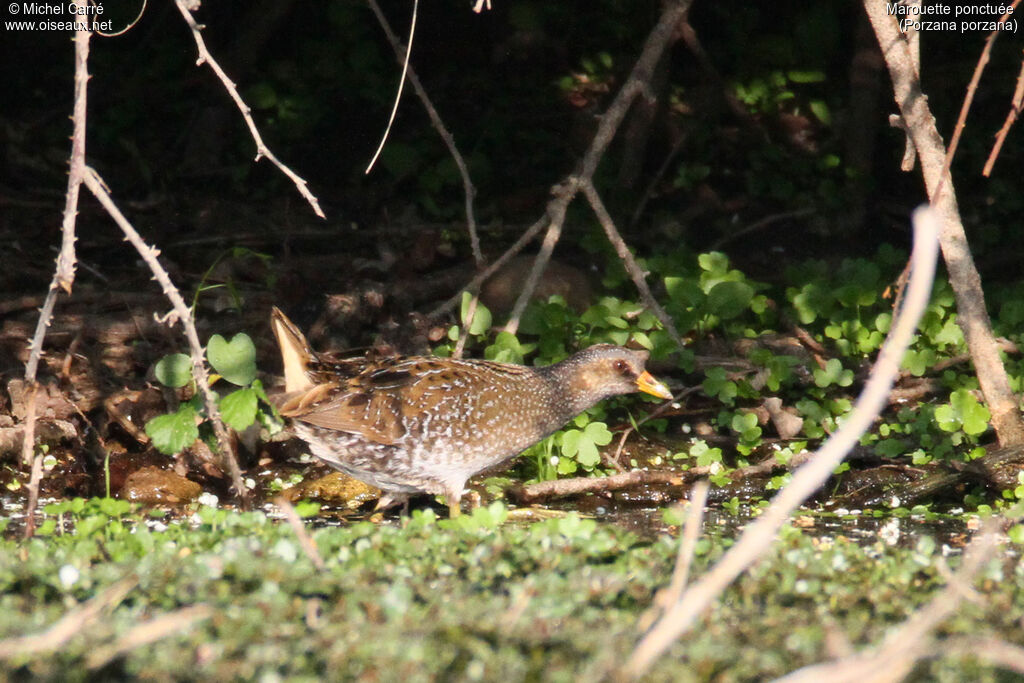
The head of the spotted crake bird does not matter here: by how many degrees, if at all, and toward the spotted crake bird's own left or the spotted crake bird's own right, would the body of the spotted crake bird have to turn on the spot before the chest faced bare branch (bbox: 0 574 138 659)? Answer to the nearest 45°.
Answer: approximately 90° to the spotted crake bird's own right

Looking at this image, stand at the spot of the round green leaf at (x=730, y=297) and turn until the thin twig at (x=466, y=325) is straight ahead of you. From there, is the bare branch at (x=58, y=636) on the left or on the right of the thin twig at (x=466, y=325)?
left

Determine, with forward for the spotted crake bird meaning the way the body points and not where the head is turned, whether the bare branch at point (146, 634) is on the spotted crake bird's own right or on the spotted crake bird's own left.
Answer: on the spotted crake bird's own right

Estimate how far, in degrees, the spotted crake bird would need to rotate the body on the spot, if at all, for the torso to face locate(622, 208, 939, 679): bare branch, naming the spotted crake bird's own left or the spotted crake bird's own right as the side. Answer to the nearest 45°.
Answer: approximately 90° to the spotted crake bird's own right

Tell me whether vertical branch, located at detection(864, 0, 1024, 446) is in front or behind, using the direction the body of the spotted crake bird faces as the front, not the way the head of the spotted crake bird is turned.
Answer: in front

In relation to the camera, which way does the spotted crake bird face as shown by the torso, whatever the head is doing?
to the viewer's right

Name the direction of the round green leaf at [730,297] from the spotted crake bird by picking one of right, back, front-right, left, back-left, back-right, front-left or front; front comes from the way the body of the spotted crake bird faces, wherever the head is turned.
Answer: front-left
